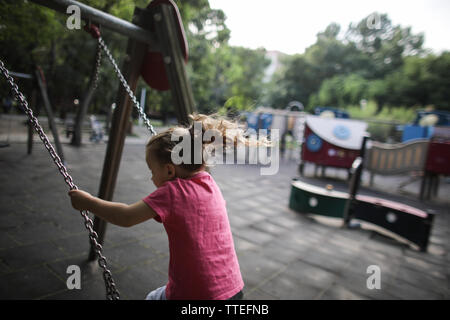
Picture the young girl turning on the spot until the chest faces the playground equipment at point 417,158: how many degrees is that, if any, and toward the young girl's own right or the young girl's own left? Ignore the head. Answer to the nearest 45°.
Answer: approximately 90° to the young girl's own right

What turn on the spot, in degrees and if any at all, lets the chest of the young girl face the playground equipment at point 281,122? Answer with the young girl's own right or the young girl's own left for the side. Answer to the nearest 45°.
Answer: approximately 90° to the young girl's own right

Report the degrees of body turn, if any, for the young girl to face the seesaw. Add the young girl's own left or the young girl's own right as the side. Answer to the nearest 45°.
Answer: approximately 90° to the young girl's own right

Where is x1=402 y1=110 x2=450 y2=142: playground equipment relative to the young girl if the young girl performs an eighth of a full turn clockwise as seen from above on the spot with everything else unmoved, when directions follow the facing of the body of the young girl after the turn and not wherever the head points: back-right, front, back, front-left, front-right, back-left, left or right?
front-right

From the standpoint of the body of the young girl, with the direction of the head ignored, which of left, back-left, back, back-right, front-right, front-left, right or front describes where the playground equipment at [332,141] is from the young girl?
right

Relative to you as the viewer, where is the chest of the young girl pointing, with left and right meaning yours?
facing away from the viewer and to the left of the viewer

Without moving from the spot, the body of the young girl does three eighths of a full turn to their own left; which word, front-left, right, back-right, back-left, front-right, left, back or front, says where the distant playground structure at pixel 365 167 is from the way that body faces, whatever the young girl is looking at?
back-left
